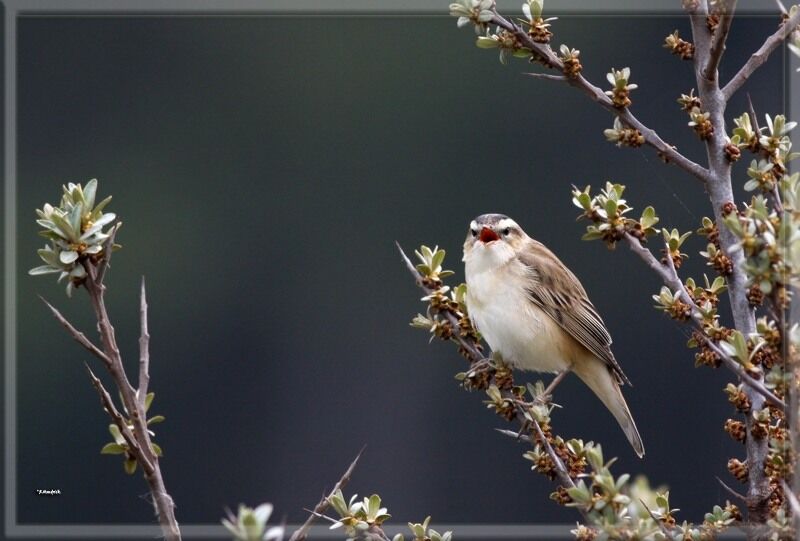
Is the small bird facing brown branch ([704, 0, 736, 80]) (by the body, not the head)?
no

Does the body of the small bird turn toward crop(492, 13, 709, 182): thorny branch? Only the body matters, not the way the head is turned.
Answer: no

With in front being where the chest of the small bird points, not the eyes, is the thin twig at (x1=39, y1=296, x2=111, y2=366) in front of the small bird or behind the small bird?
in front

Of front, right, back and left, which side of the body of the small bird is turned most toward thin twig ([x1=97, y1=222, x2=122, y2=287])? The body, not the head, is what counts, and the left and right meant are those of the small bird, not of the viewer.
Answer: front

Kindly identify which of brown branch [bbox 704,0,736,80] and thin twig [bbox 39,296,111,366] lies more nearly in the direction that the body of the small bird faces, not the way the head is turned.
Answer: the thin twig

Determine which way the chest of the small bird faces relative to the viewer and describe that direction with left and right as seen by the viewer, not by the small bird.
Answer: facing the viewer and to the left of the viewer

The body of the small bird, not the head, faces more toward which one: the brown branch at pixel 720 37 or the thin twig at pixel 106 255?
the thin twig
